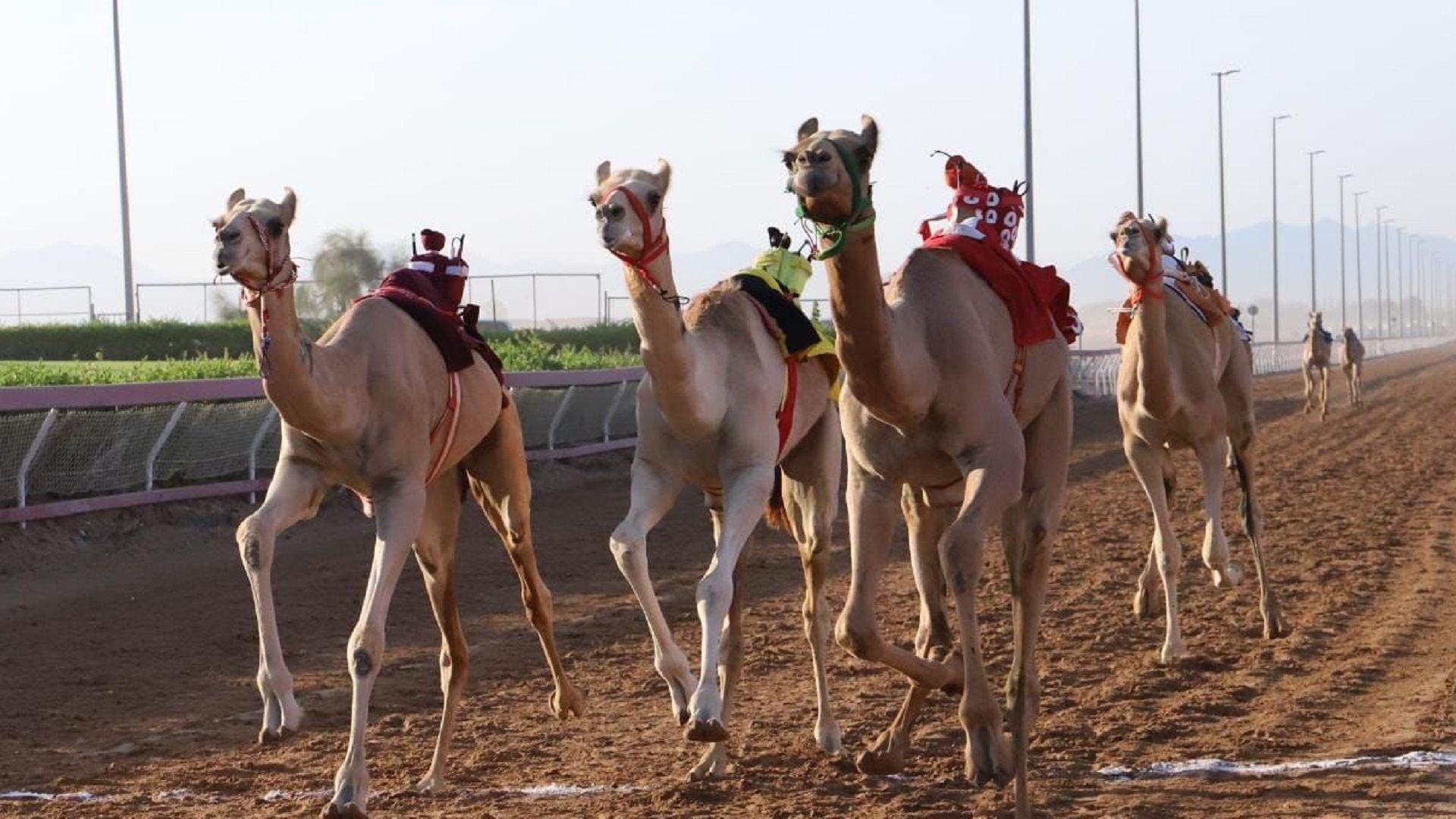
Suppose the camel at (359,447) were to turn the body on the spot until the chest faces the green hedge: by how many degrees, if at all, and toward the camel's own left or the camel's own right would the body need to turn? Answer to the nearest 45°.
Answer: approximately 135° to the camel's own right

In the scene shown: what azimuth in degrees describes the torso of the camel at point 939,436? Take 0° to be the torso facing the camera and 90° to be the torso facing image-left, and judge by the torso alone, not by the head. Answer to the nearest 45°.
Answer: approximately 45°

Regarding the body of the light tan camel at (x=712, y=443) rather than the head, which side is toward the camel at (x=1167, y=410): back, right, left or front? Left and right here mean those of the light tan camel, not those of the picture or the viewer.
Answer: back

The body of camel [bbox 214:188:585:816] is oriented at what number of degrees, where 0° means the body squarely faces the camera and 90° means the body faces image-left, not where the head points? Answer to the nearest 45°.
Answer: approximately 45°

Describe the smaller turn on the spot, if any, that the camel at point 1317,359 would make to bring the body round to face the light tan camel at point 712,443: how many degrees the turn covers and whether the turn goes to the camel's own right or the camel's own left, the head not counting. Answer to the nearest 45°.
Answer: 0° — it already faces it
